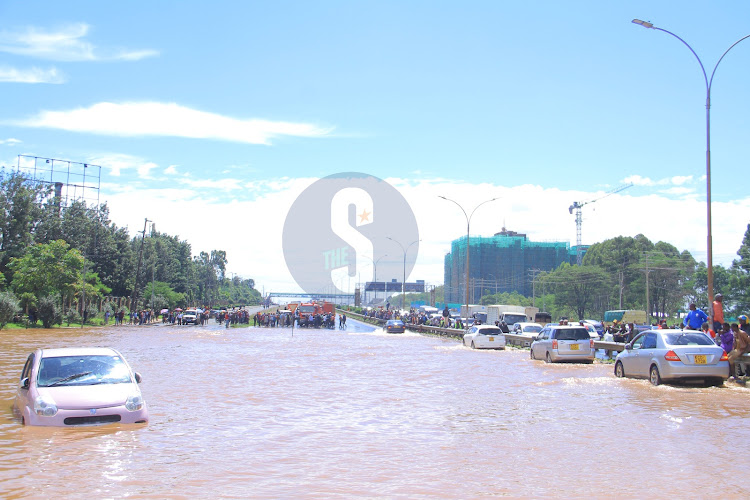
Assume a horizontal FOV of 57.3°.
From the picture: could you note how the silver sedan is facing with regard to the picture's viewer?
facing away from the viewer and to the left of the viewer

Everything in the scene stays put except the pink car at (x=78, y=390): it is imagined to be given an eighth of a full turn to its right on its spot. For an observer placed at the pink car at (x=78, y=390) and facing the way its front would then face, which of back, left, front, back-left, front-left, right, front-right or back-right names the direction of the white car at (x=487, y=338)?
back

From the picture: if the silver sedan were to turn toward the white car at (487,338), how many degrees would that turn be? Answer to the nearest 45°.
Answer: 0° — it already faces it

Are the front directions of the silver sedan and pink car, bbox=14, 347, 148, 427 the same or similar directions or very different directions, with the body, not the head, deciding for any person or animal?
very different directions

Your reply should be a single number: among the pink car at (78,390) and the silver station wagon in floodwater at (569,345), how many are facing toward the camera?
1

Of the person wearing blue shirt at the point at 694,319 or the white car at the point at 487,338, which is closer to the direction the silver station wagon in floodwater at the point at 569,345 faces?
the white car

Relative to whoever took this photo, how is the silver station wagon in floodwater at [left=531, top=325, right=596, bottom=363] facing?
facing away from the viewer and to the left of the viewer

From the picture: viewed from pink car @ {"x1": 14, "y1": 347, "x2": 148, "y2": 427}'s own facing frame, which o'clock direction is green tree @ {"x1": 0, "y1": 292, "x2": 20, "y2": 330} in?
The green tree is roughly at 6 o'clock from the pink car.

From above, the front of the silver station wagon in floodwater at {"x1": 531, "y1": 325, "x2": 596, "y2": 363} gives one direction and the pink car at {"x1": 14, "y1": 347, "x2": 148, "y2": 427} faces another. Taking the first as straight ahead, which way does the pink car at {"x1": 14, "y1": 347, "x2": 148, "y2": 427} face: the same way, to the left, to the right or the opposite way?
the opposite way

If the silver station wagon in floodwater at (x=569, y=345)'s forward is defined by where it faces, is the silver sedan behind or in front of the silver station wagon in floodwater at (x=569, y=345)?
behind

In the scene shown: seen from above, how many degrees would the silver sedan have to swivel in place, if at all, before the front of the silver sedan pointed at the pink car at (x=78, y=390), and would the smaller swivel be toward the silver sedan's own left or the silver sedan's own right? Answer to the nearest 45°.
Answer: approximately 90° to the silver sedan's own left

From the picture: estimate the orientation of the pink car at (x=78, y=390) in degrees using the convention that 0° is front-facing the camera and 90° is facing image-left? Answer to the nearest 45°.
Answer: approximately 0°
